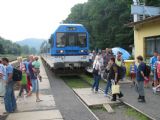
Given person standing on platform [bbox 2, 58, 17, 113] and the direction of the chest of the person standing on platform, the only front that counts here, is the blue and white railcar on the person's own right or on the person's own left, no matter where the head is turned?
on the person's own right

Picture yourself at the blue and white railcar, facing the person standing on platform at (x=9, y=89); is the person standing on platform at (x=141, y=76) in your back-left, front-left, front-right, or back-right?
front-left

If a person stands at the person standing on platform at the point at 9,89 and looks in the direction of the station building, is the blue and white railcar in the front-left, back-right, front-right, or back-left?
front-left

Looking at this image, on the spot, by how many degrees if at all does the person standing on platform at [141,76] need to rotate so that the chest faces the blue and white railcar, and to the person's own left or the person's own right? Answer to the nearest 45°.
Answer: approximately 45° to the person's own right

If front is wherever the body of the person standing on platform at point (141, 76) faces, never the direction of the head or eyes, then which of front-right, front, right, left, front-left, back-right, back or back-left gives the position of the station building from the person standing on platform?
right

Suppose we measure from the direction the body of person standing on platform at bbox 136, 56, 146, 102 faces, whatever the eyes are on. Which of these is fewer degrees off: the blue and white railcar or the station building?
the blue and white railcar

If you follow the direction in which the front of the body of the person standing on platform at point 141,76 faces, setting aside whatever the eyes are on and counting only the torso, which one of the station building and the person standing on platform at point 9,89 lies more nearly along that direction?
the person standing on platform

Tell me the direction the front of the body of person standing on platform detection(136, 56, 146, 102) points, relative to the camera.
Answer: to the viewer's left

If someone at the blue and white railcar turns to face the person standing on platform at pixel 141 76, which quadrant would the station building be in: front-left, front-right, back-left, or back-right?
front-left

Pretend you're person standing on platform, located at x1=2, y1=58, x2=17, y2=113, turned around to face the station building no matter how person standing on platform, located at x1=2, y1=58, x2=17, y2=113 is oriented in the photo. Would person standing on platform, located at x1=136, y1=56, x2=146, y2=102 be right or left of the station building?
right

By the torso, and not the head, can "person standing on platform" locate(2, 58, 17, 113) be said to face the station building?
no
